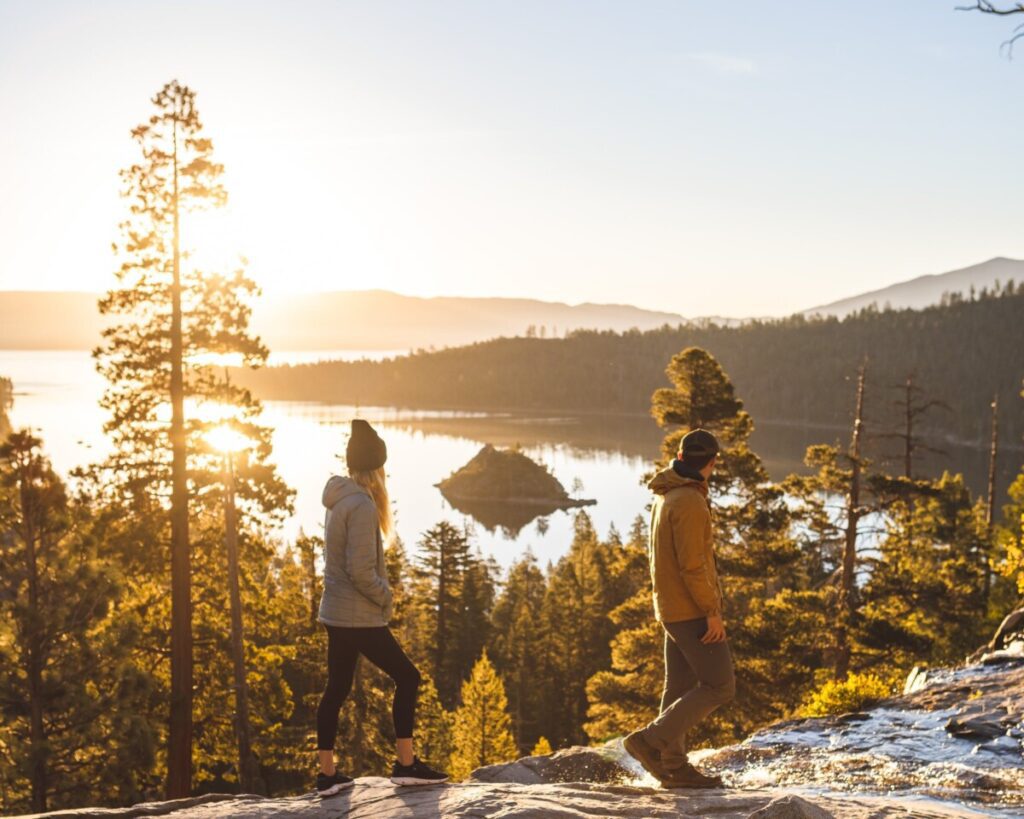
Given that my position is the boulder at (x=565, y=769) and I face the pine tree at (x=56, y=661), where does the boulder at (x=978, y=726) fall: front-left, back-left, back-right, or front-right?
back-right

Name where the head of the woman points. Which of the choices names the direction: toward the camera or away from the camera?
away from the camera

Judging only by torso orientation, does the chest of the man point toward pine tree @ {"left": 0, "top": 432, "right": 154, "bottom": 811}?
no

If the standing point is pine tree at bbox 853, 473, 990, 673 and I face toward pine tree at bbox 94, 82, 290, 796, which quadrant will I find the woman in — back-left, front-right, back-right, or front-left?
front-left

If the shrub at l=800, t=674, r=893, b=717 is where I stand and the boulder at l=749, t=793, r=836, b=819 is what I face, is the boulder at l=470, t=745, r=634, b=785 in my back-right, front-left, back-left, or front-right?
front-right
